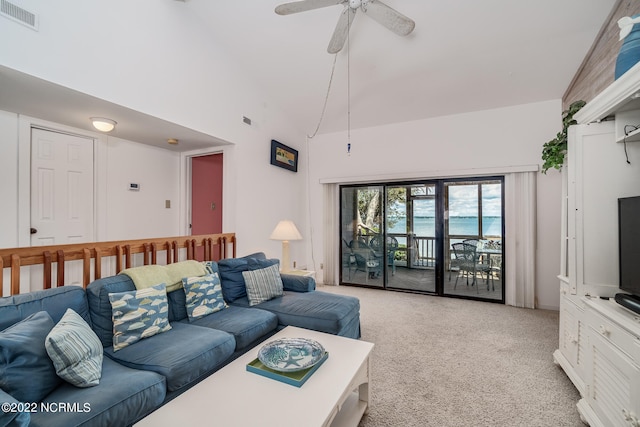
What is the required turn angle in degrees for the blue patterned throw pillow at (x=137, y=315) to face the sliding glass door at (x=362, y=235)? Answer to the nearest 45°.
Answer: approximately 90° to its left

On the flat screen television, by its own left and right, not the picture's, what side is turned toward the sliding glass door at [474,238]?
right

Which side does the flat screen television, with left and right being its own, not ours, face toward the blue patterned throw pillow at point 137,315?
front

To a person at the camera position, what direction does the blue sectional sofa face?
facing the viewer and to the right of the viewer

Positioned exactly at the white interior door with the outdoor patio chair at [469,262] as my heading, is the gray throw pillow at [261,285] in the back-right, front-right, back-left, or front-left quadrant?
front-right

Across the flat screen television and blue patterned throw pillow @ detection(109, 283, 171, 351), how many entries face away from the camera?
0

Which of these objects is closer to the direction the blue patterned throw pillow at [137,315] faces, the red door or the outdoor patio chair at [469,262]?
the outdoor patio chair

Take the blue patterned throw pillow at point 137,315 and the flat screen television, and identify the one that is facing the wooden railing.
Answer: the flat screen television

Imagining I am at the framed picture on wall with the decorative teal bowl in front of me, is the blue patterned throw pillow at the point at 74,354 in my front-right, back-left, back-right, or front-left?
front-right

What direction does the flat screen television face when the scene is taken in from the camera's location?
facing the viewer and to the left of the viewer

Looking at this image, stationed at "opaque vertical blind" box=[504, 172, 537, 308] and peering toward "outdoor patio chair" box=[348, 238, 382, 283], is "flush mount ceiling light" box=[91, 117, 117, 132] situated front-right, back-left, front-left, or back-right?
front-left

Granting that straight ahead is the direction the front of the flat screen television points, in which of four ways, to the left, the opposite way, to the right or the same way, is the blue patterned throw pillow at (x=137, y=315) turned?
the opposite way

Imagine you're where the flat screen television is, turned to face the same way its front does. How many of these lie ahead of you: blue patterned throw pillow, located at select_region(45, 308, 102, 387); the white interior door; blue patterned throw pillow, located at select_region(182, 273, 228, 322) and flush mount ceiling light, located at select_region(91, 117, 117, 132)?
4

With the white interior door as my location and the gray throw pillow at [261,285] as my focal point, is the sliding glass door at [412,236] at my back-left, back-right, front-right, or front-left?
front-left

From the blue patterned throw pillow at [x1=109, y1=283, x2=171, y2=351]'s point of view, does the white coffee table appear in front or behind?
in front

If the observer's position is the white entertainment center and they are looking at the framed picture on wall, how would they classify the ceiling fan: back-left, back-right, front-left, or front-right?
front-left

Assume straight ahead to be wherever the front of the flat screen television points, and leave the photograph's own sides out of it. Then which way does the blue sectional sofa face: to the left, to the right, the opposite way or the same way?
the opposite way

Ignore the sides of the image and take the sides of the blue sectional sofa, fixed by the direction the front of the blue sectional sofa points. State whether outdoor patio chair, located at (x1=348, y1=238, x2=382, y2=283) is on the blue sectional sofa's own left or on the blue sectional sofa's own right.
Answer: on the blue sectional sofa's own left

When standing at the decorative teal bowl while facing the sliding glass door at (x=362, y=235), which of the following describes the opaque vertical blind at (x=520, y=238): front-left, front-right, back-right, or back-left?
front-right
